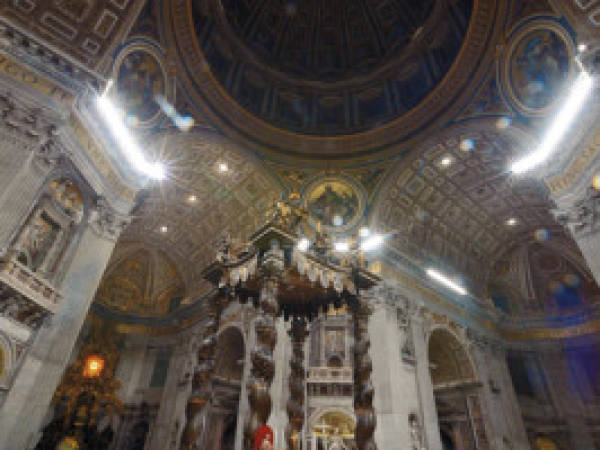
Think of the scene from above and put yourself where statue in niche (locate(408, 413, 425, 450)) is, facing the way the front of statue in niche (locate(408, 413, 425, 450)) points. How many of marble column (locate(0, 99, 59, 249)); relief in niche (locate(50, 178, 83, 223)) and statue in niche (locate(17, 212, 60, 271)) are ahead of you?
3

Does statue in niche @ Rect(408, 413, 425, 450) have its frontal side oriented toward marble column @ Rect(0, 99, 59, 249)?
yes

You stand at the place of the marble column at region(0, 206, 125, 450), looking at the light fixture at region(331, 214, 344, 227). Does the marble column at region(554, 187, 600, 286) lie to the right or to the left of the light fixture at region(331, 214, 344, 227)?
right

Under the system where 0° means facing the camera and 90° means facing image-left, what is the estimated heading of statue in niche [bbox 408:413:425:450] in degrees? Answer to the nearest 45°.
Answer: approximately 45°
